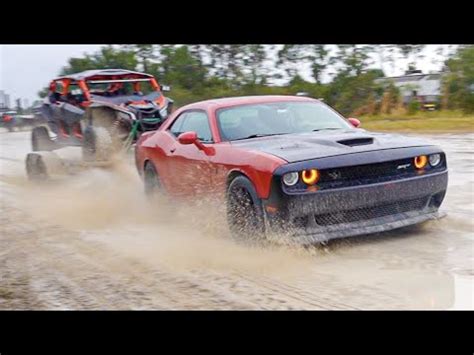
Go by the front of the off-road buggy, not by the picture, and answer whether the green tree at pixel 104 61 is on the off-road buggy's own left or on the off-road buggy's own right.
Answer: on the off-road buggy's own left

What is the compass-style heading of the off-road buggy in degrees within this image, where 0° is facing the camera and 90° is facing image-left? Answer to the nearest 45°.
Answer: approximately 315°

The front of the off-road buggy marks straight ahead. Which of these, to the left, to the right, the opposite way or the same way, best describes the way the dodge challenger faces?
the same way

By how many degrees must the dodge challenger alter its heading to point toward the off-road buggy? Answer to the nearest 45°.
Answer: approximately 180°

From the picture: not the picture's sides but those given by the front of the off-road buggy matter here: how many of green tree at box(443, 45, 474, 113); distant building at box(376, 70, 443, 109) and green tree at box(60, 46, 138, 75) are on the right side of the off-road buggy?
0

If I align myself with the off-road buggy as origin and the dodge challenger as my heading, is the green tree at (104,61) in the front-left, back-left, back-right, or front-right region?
back-left

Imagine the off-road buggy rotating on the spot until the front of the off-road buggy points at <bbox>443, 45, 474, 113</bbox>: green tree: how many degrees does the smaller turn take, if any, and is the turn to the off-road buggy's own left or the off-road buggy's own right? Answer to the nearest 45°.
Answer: approximately 90° to the off-road buggy's own left

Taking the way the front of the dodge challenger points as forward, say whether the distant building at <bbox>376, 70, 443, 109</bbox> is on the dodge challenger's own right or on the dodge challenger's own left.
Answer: on the dodge challenger's own left

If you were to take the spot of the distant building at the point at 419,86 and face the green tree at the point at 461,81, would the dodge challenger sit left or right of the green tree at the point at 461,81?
right

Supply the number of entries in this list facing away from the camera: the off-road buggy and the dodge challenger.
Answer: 0

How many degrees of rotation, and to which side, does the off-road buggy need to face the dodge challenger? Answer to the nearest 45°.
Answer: approximately 45° to its right

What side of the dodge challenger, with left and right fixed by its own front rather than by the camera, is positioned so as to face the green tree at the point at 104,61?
back

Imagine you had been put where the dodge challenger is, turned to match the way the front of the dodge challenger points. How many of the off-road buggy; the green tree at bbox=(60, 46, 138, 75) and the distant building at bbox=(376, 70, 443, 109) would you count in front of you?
0

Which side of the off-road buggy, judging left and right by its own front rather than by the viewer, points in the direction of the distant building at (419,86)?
left

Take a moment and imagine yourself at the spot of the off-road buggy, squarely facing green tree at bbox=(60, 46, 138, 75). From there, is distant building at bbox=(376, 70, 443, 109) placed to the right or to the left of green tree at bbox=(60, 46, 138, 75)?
right

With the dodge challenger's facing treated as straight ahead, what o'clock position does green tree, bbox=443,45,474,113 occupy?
The green tree is roughly at 8 o'clock from the dodge challenger.
